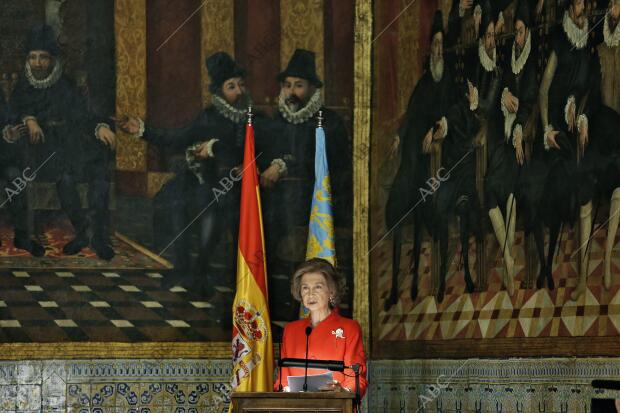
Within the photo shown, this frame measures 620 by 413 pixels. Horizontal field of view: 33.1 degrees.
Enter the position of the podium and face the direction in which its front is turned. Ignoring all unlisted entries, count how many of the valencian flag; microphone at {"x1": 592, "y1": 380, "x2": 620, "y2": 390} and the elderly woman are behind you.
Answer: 2

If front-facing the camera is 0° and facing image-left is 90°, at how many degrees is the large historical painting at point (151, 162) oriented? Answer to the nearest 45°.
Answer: approximately 0°

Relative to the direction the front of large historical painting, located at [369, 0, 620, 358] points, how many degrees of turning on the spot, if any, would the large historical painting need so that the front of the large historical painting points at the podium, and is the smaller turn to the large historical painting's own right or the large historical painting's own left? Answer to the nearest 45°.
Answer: approximately 45° to the large historical painting's own right

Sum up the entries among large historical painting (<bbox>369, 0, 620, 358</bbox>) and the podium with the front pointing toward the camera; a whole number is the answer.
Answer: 2

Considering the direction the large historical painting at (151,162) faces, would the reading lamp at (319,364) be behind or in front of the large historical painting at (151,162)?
in front

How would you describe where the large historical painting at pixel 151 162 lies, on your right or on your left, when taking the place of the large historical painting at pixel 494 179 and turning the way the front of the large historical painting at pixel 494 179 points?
on your right

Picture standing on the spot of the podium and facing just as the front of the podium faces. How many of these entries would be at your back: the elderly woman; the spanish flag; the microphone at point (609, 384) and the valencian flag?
3
